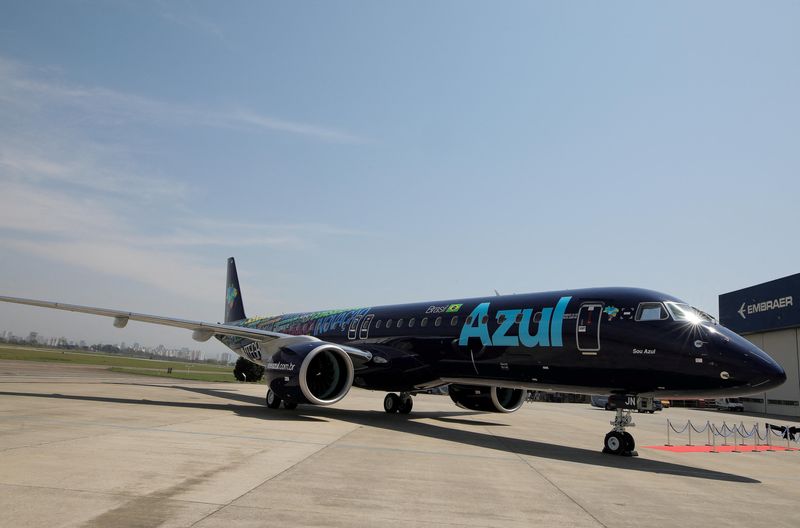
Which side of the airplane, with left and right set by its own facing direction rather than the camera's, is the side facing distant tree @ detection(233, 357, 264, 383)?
back

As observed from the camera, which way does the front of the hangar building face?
facing the viewer and to the left of the viewer
